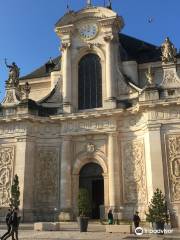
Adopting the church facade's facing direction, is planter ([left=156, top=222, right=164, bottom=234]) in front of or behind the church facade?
in front

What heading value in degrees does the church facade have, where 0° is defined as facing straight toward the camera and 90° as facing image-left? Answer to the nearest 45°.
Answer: approximately 0°
